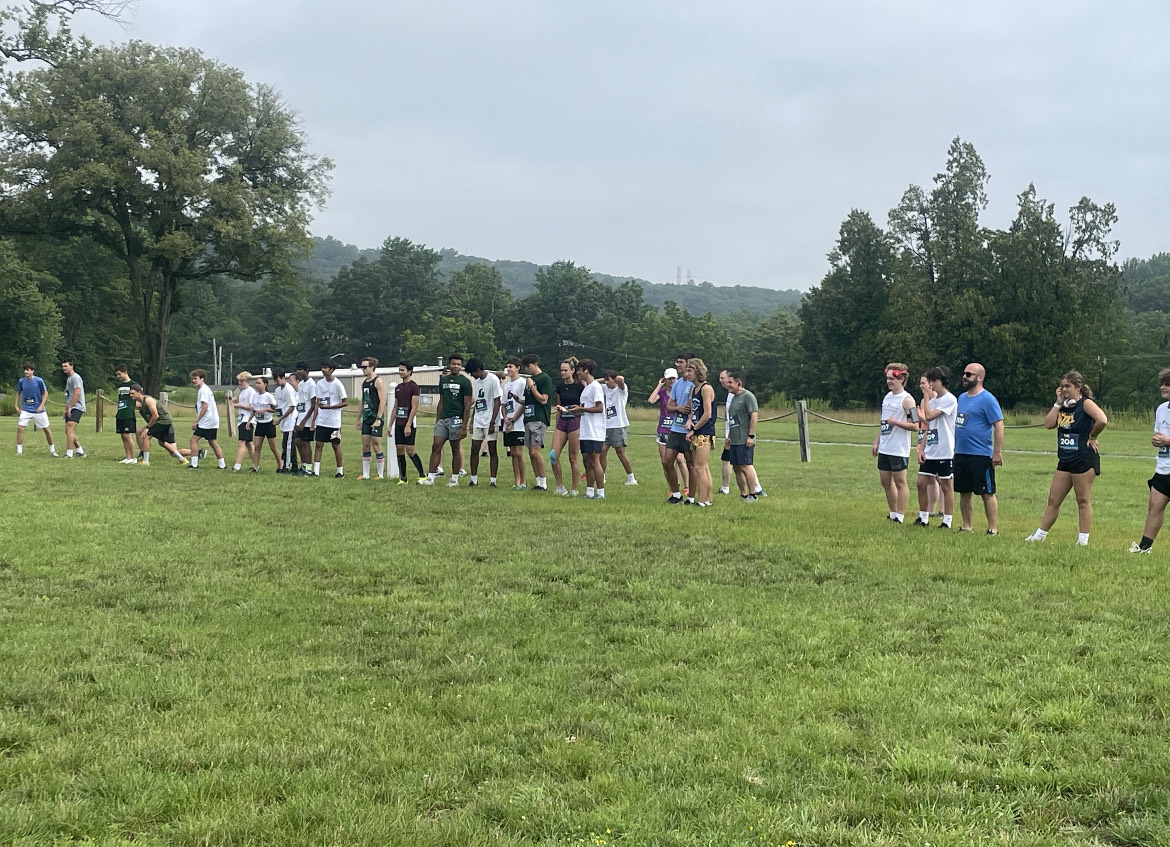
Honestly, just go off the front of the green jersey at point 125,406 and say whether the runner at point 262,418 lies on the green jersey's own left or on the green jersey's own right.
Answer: on the green jersey's own left

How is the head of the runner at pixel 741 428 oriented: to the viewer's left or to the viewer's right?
to the viewer's left

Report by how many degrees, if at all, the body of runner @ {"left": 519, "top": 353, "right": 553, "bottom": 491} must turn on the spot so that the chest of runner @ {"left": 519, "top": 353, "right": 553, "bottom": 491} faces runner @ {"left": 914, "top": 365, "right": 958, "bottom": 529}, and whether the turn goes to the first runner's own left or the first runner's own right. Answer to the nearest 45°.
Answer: approximately 90° to the first runner's own left

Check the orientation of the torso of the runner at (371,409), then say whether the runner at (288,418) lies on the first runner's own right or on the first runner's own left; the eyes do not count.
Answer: on the first runner's own right

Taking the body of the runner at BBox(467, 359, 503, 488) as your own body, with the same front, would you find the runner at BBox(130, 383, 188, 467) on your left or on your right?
on your right

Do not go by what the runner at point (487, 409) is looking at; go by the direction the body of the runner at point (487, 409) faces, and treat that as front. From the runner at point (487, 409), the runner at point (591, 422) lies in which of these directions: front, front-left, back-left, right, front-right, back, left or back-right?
left

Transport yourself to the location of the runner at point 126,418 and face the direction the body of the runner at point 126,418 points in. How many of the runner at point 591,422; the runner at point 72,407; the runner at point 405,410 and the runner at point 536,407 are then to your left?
3

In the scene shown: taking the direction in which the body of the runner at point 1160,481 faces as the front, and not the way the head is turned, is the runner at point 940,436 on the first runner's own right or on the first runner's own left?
on the first runner's own right

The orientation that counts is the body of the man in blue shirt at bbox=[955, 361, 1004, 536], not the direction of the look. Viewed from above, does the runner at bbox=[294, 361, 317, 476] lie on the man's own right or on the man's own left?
on the man's own right

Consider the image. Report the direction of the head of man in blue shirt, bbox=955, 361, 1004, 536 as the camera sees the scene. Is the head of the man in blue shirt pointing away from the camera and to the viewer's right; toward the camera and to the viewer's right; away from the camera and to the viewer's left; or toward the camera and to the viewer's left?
toward the camera and to the viewer's left

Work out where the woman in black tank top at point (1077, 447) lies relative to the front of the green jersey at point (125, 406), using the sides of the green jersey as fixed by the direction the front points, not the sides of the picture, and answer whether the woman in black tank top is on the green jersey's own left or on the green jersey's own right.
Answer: on the green jersey's own left

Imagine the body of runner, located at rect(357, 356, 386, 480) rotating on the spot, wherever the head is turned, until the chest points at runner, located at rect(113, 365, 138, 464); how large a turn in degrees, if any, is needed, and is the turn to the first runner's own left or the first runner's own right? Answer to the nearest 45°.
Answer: approximately 90° to the first runner's own right
